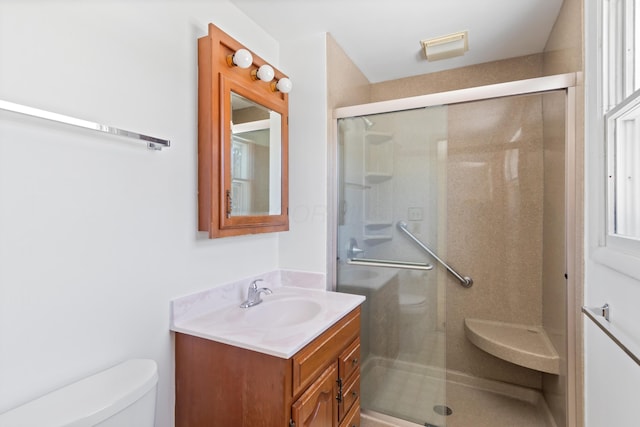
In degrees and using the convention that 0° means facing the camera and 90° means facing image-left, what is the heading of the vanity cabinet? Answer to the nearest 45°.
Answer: approximately 315°

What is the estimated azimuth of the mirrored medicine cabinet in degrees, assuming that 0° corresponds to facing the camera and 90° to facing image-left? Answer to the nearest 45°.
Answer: approximately 315°

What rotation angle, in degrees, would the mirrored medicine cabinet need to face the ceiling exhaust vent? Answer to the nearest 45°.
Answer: approximately 45° to its left

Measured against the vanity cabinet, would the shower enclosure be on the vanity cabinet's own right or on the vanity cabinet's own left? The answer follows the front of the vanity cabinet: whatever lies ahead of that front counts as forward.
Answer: on the vanity cabinet's own left
